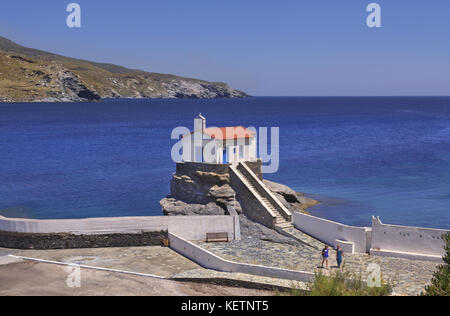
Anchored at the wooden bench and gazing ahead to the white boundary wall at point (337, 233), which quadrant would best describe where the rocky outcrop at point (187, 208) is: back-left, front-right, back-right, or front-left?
back-left

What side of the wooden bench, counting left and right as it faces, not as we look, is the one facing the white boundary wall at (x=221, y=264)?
front

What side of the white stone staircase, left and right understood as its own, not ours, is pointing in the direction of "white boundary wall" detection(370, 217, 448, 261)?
front

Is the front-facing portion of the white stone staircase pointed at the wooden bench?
no

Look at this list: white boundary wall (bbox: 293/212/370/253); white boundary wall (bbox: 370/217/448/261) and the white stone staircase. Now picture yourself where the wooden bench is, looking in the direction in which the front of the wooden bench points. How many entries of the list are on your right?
0

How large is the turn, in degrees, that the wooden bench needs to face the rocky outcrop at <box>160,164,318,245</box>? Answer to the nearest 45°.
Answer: approximately 180°

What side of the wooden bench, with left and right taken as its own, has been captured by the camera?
front

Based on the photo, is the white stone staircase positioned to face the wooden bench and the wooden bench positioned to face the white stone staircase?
no

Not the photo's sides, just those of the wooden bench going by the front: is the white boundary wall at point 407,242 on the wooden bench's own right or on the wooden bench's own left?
on the wooden bench's own left

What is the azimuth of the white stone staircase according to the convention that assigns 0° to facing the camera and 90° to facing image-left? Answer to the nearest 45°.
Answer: approximately 315°

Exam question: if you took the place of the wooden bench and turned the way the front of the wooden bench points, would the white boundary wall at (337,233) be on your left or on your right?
on your left

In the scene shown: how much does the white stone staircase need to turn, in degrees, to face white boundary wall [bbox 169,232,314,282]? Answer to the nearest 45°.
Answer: approximately 45° to its right

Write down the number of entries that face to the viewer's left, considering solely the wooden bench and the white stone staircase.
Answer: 0

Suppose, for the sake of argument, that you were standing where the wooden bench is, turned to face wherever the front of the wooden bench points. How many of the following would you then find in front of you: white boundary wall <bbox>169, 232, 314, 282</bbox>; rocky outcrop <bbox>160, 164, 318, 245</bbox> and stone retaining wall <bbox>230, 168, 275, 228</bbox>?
1
